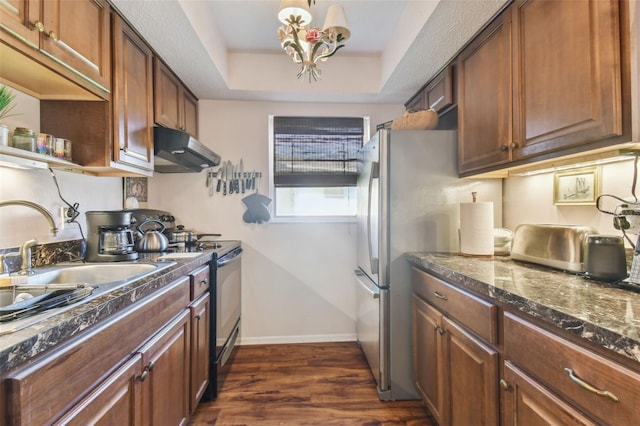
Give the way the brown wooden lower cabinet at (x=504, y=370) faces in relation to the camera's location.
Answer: facing the viewer and to the left of the viewer

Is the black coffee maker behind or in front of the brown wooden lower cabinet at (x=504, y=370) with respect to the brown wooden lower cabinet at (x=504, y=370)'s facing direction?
in front

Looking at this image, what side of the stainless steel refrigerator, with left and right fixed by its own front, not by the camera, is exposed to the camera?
left

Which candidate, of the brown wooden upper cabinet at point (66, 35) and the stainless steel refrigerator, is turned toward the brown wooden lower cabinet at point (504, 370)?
the brown wooden upper cabinet

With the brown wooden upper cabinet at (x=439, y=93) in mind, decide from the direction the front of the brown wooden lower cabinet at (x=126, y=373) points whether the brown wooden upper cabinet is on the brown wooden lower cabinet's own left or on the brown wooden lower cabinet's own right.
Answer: on the brown wooden lower cabinet's own left

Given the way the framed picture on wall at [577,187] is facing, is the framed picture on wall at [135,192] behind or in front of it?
in front

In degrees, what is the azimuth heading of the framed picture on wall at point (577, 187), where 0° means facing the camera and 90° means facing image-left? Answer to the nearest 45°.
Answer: approximately 45°

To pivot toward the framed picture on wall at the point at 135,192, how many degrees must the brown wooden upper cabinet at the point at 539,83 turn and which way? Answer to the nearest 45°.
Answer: approximately 45° to its right

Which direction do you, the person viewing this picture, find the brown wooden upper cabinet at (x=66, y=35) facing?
facing the viewer and to the right of the viewer

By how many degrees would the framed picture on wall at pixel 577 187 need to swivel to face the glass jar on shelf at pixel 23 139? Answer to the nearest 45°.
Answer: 0° — it already faces it

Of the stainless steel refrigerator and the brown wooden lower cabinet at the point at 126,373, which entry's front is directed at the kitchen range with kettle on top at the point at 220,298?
the stainless steel refrigerator

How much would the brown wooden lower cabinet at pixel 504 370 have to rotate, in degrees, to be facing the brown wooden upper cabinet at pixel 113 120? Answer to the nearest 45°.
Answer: approximately 45° to its right

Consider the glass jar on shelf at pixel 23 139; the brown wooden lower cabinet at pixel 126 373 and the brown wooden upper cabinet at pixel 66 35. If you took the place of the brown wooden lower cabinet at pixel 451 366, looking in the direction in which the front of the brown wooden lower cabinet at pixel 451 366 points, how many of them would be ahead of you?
3

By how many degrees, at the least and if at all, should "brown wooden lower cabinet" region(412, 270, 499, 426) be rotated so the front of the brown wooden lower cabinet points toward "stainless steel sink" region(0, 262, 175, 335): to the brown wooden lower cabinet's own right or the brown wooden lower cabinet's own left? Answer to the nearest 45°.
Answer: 0° — it already faces it

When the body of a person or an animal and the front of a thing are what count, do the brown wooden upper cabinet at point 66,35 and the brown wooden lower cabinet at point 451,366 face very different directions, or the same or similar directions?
very different directions

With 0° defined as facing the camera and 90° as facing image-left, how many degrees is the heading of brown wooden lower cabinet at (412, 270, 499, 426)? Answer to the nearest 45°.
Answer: approximately 45°
